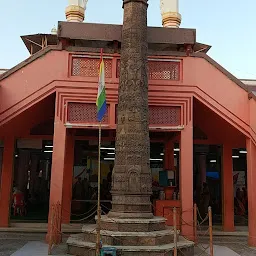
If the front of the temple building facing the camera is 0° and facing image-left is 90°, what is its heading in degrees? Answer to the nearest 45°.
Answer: approximately 0°

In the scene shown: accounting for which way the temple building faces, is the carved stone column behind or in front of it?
in front
